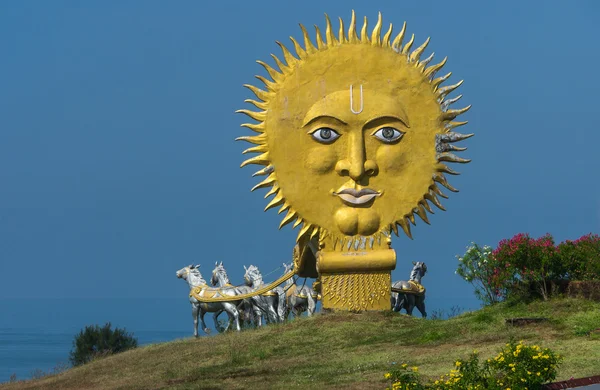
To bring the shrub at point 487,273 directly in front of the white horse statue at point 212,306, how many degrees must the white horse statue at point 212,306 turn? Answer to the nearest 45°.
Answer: approximately 135° to its left

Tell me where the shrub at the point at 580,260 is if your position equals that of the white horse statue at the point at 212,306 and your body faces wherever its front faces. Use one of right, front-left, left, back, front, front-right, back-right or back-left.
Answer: back-left

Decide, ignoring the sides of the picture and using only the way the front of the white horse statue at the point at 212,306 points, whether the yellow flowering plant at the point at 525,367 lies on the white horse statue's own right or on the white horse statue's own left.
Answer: on the white horse statue's own left

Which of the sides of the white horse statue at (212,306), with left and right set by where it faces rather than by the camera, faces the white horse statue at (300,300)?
back

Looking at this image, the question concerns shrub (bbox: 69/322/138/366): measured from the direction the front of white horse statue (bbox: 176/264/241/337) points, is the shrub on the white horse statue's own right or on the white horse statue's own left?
on the white horse statue's own right

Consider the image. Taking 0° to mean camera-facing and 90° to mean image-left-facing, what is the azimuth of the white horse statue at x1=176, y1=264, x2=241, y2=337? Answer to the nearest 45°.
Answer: approximately 90°

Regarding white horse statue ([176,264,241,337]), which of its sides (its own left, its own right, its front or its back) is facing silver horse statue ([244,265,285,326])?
back

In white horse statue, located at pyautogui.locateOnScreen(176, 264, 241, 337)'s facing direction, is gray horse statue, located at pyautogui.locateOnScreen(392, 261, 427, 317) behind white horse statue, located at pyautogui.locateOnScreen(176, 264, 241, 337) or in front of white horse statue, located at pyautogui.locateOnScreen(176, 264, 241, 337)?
behind
